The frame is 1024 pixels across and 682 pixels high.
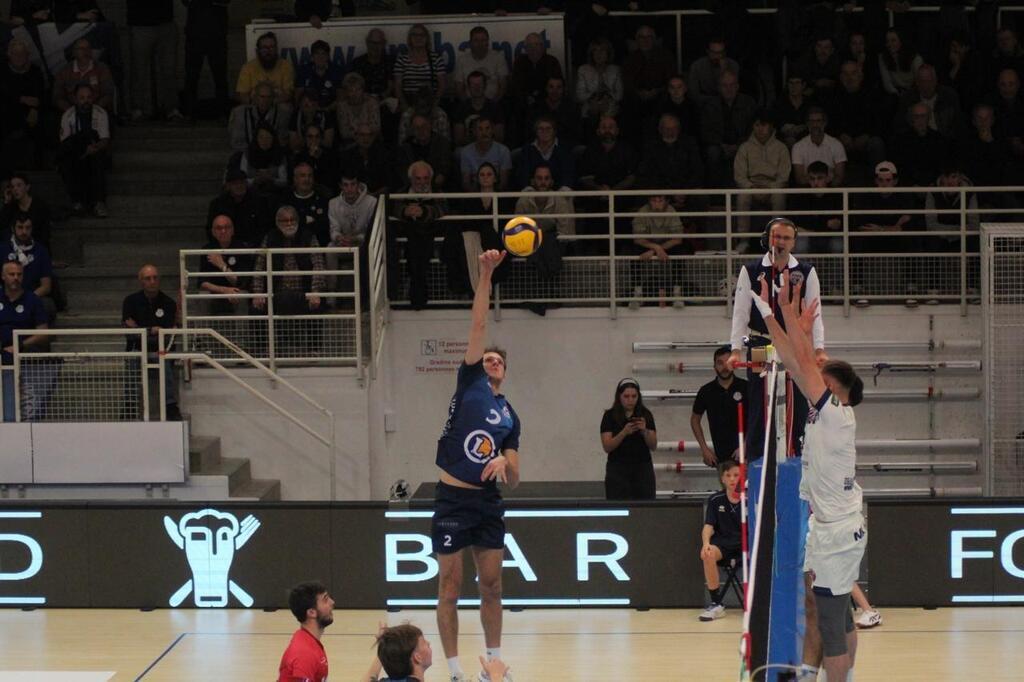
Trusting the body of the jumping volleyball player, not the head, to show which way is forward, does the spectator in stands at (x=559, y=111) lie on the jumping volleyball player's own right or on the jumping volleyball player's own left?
on the jumping volleyball player's own left

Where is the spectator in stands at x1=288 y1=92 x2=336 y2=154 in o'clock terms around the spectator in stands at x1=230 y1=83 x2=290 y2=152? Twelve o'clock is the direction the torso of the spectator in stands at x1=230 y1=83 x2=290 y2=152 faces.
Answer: the spectator in stands at x1=288 y1=92 x2=336 y2=154 is roughly at 10 o'clock from the spectator in stands at x1=230 y1=83 x2=290 y2=152.

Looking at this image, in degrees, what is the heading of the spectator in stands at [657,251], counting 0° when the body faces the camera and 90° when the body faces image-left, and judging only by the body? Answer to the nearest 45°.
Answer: approximately 0°

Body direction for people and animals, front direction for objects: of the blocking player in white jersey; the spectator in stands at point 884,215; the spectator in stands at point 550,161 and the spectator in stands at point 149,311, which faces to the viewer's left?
the blocking player in white jersey

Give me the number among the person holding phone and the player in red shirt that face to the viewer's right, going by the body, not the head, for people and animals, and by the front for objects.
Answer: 1

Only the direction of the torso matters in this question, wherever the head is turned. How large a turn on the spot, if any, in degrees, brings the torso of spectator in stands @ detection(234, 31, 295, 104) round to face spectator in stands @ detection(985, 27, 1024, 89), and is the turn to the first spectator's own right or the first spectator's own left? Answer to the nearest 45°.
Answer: approximately 90° to the first spectator's own left

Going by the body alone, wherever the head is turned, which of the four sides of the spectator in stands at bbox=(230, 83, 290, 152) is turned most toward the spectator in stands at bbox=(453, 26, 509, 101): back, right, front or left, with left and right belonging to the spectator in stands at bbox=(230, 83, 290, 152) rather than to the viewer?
left

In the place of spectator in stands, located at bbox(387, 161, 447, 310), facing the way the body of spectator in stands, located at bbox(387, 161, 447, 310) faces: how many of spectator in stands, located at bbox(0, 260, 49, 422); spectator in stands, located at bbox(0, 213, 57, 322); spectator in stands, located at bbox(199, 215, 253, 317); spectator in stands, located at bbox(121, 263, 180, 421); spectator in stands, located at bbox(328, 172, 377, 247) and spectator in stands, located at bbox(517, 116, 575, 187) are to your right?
5
